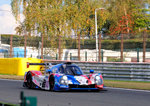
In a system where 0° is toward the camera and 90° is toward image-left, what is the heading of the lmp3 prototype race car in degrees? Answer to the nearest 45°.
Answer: approximately 315°

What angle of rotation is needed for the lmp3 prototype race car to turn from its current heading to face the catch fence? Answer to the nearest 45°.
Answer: approximately 135° to its left
